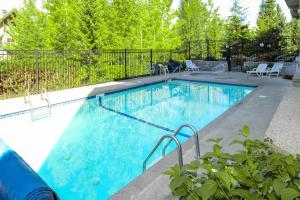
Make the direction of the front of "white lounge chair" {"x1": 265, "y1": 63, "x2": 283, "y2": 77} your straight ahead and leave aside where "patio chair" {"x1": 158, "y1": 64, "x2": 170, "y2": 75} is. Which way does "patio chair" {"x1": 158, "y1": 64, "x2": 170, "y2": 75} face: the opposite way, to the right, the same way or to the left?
to the left

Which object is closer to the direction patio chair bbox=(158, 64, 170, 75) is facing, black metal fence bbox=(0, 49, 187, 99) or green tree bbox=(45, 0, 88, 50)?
the black metal fence

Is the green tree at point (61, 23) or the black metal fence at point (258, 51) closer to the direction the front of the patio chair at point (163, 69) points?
the black metal fence

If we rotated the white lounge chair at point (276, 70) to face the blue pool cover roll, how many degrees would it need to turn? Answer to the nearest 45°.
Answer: approximately 45° to its left

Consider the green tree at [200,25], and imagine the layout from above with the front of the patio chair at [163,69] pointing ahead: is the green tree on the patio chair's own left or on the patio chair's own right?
on the patio chair's own left

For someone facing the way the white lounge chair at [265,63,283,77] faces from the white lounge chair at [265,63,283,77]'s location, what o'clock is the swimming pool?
The swimming pool is roughly at 11 o'clock from the white lounge chair.

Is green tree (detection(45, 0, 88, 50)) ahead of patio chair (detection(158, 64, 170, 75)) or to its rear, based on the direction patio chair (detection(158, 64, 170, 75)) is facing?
to the rear

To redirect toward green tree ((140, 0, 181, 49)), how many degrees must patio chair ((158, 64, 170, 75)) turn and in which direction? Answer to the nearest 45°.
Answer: approximately 135° to its left

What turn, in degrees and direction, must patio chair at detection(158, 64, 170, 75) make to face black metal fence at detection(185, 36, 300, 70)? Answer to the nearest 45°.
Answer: approximately 90° to its left

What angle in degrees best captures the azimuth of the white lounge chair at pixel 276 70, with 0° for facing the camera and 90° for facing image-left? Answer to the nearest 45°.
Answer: approximately 45°

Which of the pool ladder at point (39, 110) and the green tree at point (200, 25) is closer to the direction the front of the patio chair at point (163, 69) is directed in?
the pool ladder

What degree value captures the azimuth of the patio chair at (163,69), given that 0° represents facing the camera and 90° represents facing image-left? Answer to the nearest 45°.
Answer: approximately 315°

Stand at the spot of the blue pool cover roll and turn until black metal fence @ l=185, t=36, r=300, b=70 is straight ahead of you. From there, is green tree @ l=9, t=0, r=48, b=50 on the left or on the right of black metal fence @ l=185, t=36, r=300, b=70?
left
